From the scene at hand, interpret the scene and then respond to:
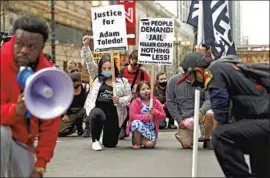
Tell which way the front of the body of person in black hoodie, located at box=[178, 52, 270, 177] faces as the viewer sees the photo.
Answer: to the viewer's left

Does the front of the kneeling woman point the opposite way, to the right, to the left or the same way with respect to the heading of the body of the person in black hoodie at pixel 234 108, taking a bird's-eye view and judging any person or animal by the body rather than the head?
to the left

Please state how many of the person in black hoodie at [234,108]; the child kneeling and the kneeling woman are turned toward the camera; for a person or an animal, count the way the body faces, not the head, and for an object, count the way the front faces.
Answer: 2

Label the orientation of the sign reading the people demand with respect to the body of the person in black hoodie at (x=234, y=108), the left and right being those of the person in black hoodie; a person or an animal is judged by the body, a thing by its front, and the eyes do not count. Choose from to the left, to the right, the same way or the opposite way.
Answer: to the left
